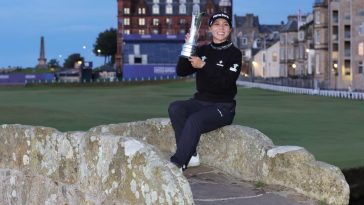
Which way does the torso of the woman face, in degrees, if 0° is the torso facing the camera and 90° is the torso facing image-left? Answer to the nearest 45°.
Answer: approximately 45°
